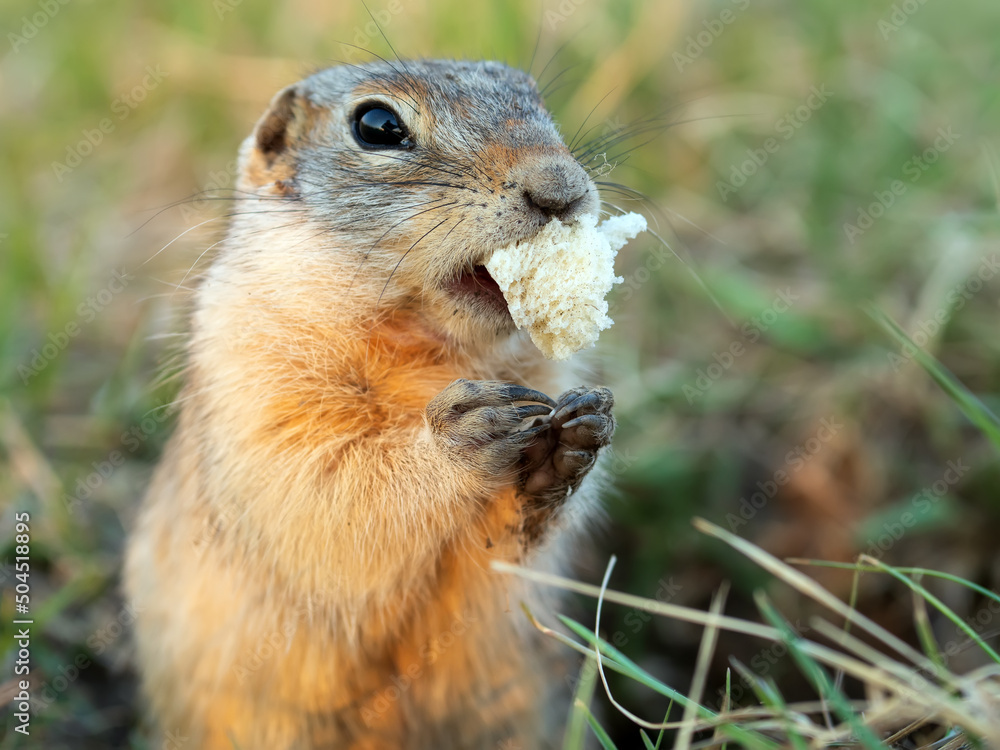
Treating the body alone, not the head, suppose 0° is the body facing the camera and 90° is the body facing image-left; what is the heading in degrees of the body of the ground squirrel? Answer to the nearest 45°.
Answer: approximately 315°
